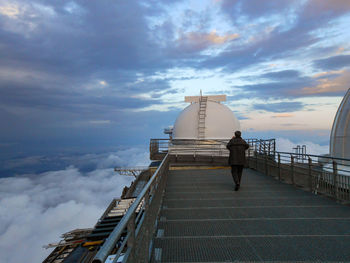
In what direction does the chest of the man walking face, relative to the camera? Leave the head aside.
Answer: away from the camera

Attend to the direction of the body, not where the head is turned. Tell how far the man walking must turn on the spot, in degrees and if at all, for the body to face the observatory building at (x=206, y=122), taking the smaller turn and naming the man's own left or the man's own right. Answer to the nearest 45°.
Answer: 0° — they already face it
